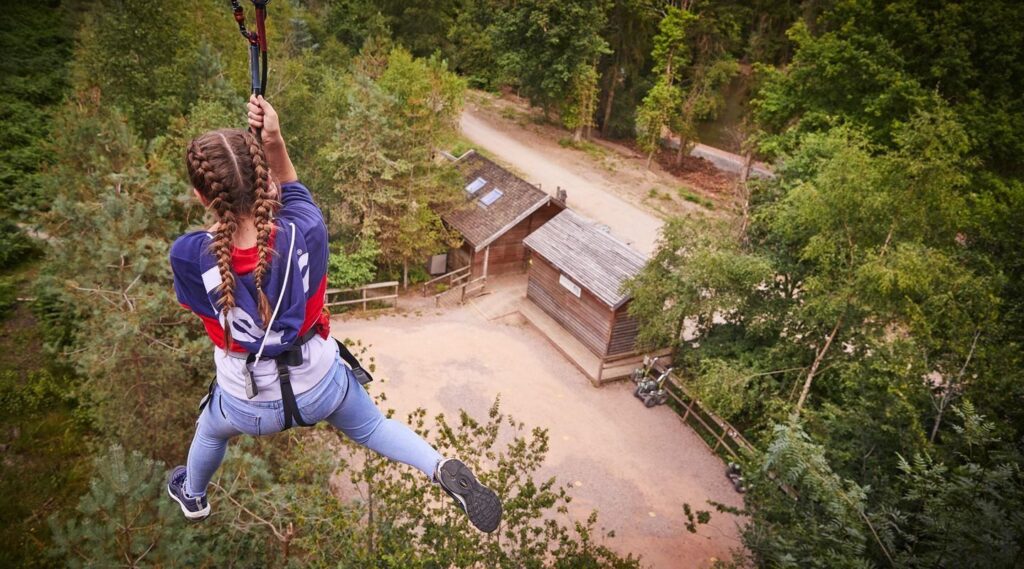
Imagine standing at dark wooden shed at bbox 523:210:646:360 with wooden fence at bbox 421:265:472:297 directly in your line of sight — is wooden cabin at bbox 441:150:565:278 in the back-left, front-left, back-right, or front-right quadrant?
front-right

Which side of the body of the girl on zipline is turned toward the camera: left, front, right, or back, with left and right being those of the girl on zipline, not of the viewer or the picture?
back

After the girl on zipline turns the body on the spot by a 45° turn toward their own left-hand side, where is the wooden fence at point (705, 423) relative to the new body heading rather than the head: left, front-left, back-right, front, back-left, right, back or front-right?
right

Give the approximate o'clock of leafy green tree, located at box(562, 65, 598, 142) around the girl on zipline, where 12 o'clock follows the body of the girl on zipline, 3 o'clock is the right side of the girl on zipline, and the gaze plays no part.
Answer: The leafy green tree is roughly at 1 o'clock from the girl on zipline.

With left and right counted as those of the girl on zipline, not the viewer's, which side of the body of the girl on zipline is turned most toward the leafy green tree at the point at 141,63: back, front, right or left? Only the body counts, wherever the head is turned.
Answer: front

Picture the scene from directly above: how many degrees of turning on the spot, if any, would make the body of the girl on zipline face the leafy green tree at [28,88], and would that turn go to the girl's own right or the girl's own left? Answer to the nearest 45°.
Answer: approximately 45° to the girl's own left

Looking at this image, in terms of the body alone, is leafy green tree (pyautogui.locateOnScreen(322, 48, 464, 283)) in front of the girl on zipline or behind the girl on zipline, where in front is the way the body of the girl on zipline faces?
in front

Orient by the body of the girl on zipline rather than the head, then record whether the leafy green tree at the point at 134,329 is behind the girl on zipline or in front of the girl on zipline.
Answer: in front

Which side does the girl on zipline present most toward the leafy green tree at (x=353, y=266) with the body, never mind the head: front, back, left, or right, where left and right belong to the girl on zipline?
front

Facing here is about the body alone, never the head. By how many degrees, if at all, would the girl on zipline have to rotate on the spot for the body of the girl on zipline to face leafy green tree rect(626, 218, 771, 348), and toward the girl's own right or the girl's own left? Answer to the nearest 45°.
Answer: approximately 45° to the girl's own right

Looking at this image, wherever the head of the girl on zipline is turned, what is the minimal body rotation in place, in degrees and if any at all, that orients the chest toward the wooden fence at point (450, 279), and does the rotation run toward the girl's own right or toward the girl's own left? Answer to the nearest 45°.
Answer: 0° — they already face it

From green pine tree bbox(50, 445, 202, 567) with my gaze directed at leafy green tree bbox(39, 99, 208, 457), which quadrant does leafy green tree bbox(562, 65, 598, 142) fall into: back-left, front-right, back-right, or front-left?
front-right
